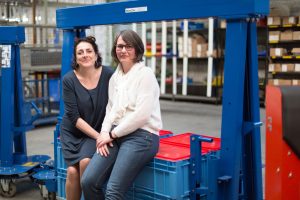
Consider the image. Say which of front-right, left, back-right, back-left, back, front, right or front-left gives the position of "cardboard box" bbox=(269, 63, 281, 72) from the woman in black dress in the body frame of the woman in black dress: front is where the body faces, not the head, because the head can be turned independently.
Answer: back-left

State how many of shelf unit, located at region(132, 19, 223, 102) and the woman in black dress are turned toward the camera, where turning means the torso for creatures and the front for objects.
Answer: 2

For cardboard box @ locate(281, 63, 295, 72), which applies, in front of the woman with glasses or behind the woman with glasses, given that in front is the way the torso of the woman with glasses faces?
behind

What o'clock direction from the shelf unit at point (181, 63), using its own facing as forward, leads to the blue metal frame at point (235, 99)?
The blue metal frame is roughly at 12 o'clock from the shelf unit.

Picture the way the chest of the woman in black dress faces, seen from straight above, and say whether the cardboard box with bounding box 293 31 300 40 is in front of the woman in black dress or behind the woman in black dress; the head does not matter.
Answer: behind

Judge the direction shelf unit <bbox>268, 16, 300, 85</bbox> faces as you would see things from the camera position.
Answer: facing the viewer

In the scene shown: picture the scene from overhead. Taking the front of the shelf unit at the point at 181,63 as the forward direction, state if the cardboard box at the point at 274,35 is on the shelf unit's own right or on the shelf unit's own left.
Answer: on the shelf unit's own left

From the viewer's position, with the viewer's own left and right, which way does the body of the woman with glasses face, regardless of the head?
facing the viewer and to the left of the viewer

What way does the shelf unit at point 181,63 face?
toward the camera

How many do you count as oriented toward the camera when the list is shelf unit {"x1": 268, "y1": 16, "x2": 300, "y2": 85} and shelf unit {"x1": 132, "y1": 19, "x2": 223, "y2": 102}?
2

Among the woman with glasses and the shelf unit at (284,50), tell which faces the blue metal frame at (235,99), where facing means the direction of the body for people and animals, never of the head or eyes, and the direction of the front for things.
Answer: the shelf unit

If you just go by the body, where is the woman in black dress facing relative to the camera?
toward the camera

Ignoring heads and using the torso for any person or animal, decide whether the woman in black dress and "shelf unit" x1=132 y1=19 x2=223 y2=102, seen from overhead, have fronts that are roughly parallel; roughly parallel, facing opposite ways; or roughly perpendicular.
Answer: roughly parallel

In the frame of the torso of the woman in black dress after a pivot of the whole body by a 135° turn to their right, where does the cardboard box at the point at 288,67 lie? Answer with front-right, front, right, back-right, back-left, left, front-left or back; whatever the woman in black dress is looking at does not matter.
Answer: right

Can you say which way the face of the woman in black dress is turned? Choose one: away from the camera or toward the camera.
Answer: toward the camera

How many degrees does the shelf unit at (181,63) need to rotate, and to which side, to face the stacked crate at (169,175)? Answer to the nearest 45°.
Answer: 0° — it already faces it
